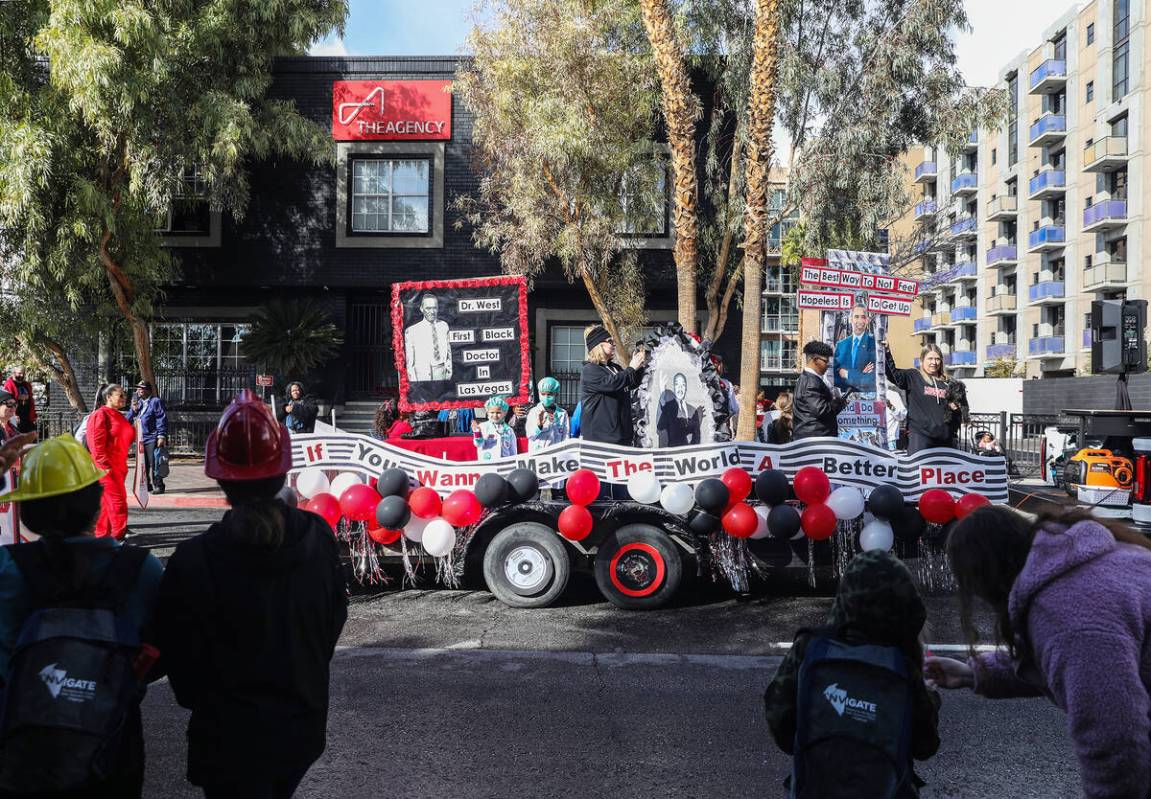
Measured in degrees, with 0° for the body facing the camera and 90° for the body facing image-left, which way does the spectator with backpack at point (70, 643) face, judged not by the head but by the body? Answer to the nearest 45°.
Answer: approximately 180°

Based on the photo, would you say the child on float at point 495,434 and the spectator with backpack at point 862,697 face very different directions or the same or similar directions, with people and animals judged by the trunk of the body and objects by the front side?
very different directions

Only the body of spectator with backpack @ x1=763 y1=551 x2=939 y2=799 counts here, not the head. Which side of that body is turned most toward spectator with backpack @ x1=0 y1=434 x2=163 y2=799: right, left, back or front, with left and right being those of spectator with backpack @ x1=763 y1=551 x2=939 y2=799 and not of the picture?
left

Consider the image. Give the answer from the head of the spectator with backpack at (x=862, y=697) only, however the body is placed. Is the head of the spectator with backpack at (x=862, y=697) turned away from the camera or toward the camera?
away from the camera

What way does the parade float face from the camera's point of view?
to the viewer's right

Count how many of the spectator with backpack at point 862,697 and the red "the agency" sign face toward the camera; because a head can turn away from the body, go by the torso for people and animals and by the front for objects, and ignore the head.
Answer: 1

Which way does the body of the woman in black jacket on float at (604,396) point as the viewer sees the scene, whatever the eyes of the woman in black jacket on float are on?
to the viewer's right

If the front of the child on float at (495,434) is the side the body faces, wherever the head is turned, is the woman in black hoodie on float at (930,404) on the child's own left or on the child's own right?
on the child's own left

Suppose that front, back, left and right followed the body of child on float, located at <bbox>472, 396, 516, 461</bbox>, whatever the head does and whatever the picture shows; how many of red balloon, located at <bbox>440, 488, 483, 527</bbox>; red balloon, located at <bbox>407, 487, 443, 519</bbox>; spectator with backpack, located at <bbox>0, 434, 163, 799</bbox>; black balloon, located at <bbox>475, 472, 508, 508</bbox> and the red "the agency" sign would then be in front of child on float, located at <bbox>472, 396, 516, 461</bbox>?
4

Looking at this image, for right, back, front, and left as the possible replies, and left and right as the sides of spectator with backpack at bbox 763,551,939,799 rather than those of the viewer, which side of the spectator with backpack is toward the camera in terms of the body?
back

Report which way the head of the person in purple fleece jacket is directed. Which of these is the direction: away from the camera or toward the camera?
away from the camera
